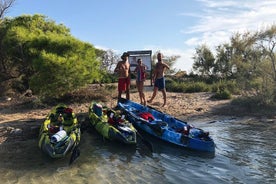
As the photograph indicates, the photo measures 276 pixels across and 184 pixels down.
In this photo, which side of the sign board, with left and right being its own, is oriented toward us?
front

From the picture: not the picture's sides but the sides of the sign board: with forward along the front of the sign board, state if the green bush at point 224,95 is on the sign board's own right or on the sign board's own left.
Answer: on the sign board's own left

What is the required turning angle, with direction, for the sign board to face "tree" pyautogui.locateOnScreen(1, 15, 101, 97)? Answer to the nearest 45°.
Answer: approximately 45° to its right

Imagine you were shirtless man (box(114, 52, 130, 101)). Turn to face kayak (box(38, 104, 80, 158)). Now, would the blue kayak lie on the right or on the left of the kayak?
left

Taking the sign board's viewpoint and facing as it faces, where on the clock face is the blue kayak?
The blue kayak is roughly at 12 o'clock from the sign board.

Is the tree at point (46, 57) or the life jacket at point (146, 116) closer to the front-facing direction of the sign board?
the life jacket

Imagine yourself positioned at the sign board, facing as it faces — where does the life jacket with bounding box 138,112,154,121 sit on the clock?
The life jacket is roughly at 12 o'clock from the sign board.

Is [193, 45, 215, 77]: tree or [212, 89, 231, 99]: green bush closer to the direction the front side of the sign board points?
the green bush

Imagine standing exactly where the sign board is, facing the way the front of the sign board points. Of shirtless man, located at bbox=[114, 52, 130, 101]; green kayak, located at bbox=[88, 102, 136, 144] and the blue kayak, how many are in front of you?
3

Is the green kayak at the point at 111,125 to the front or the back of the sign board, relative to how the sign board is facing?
to the front

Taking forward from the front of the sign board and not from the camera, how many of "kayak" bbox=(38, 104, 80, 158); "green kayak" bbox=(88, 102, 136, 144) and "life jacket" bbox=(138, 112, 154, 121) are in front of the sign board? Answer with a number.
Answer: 3

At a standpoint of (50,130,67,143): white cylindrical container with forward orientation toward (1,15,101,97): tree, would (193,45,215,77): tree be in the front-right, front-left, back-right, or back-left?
front-right

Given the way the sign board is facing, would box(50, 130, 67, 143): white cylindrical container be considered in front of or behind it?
in front

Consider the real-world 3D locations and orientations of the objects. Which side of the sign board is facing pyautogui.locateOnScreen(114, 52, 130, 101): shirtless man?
front

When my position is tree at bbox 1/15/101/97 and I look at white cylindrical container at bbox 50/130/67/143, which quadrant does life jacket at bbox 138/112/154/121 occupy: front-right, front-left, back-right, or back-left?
front-left
